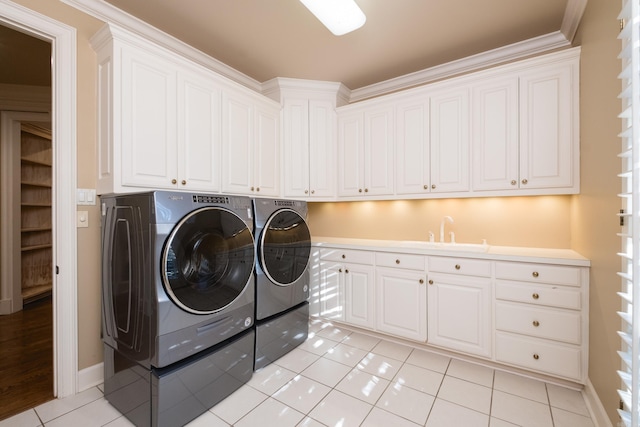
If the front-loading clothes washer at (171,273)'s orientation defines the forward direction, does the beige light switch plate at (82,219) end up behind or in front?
behind

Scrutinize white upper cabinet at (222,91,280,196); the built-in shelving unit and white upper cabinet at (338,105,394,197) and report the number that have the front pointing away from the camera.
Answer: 0

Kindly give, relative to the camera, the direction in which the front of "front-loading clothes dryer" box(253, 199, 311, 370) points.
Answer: facing the viewer and to the right of the viewer

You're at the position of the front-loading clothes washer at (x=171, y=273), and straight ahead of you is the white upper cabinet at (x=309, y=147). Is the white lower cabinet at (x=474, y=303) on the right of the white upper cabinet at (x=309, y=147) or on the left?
right

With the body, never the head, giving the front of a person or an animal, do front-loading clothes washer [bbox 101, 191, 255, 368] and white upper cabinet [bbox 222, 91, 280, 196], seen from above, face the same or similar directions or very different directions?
same or similar directions

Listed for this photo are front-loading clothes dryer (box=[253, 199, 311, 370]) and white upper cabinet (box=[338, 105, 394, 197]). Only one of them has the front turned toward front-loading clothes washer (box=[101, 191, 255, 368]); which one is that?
the white upper cabinet

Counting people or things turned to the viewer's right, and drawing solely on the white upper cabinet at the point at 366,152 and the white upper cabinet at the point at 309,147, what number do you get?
0

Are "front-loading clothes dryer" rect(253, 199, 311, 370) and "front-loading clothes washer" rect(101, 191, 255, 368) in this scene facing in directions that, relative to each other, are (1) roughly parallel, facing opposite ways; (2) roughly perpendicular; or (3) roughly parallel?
roughly parallel

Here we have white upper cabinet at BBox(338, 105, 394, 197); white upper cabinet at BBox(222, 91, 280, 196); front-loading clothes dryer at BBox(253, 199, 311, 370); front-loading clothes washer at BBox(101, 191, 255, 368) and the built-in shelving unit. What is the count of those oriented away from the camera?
0

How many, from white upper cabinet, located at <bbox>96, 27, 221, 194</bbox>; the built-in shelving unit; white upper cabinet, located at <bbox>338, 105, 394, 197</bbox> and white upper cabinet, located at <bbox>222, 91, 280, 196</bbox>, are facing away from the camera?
0

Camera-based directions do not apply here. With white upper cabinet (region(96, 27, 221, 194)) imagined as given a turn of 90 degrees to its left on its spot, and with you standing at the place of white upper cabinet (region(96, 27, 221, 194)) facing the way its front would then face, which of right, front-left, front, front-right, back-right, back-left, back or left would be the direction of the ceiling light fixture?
right

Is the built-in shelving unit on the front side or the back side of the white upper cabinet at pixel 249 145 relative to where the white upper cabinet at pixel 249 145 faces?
on the back side

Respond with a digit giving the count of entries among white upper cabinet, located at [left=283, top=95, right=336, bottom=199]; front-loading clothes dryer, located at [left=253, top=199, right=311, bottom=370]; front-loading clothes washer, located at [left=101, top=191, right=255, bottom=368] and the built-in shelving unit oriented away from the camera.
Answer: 0

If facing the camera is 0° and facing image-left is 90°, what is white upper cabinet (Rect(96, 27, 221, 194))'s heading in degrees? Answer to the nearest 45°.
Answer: approximately 315°

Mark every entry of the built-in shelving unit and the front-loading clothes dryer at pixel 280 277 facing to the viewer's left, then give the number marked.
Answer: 0

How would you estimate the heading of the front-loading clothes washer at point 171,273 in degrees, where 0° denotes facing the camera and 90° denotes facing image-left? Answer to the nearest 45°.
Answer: approximately 315°

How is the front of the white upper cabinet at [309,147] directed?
toward the camera

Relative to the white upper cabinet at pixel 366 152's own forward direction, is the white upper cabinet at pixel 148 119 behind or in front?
in front

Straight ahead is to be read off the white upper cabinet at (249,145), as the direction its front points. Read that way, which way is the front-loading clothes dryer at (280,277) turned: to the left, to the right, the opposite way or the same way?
the same way
